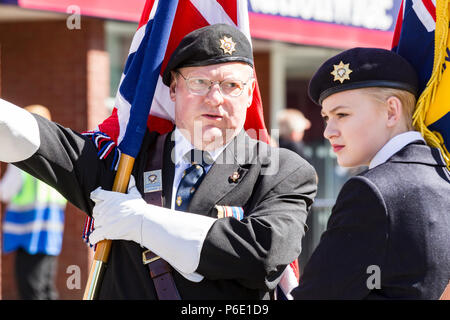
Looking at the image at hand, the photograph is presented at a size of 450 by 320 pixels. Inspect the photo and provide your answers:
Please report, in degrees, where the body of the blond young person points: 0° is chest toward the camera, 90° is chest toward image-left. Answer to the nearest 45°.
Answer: approximately 135°

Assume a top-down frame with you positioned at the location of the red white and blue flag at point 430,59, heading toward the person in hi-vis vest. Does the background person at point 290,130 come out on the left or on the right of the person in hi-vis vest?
right

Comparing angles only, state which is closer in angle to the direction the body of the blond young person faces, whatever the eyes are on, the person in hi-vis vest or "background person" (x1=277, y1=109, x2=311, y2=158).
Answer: the person in hi-vis vest

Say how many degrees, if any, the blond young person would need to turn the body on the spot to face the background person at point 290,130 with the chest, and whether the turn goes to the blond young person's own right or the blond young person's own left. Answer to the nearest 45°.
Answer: approximately 45° to the blond young person's own right

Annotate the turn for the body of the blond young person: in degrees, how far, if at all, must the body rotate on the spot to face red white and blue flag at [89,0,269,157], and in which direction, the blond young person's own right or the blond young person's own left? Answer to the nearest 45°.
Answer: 0° — they already face it
